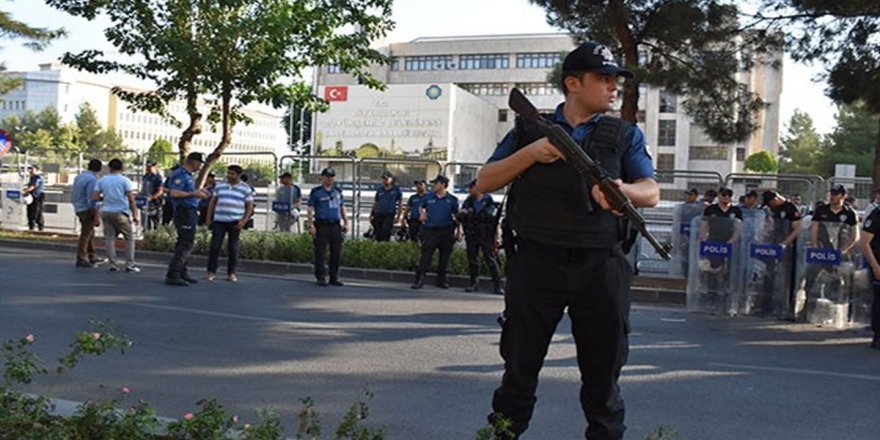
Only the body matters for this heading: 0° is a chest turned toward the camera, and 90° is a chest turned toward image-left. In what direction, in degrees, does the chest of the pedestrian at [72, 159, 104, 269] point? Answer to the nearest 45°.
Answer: approximately 225°

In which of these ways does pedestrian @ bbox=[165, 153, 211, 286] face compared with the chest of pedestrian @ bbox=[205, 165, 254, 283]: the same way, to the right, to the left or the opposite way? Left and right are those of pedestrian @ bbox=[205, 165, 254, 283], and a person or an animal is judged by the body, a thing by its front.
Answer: to the left

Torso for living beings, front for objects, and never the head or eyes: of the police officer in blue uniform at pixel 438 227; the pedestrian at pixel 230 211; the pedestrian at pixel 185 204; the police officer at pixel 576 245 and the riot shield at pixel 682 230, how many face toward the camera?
4

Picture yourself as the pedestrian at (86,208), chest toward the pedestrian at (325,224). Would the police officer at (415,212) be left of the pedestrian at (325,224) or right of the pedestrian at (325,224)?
left

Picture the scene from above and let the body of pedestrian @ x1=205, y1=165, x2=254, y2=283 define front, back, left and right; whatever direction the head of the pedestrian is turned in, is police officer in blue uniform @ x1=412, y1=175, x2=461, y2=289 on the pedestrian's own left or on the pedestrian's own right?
on the pedestrian's own left

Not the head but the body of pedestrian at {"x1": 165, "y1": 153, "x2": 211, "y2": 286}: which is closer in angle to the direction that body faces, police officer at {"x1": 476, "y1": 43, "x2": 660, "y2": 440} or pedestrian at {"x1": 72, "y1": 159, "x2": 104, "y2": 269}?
the police officer

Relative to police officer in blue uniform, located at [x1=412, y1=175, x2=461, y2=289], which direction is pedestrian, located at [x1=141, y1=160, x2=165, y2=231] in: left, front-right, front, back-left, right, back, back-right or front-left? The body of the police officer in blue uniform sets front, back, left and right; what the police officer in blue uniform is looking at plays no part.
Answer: back-right

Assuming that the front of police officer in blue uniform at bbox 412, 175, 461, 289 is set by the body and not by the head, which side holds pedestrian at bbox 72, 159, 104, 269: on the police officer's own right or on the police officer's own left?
on the police officer's own right

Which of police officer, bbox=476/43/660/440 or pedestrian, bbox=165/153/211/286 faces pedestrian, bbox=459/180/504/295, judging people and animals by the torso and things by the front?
pedestrian, bbox=165/153/211/286

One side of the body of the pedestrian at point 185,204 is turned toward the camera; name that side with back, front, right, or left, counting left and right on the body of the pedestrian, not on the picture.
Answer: right

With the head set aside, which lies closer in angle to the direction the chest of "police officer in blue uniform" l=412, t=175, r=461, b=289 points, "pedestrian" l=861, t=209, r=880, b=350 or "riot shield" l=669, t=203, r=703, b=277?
the pedestrian
